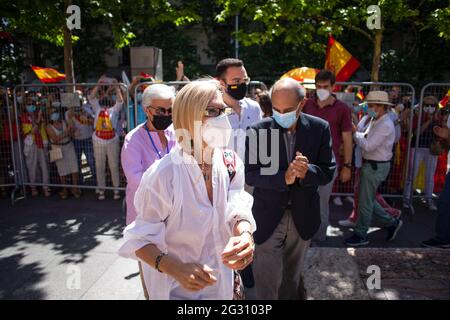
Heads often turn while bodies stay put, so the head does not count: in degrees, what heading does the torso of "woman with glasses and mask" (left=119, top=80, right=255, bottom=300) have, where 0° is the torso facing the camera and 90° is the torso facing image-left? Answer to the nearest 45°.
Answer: approximately 315°

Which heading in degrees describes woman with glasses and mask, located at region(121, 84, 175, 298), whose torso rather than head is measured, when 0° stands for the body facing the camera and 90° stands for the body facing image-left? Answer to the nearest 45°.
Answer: approximately 315°

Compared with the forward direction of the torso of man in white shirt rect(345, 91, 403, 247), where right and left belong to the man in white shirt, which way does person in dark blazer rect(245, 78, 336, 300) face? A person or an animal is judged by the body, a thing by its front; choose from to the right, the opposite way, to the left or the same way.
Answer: to the left

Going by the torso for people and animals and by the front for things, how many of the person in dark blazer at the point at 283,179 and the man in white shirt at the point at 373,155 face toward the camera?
1

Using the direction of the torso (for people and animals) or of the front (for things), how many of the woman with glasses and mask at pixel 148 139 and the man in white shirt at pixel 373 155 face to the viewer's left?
1

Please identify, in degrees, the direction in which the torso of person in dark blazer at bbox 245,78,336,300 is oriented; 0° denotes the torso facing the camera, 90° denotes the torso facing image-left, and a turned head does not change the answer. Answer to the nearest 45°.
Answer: approximately 0°

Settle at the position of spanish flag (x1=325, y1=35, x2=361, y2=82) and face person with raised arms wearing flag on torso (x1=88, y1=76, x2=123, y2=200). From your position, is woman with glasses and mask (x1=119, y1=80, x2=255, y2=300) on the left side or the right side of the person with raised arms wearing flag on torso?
left

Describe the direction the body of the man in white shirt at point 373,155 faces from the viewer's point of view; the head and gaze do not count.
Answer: to the viewer's left
